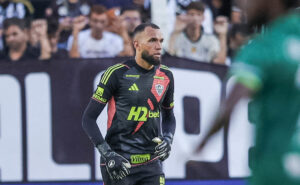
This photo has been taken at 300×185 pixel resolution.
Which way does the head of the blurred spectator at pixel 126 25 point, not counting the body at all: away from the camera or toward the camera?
toward the camera

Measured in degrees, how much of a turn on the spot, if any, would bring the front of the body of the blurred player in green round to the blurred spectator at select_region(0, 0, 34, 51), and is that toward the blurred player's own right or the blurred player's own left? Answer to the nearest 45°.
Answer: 0° — they already face them

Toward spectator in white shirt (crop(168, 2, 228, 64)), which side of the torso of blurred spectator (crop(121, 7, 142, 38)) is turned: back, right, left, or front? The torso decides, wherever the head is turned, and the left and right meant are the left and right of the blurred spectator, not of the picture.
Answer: left

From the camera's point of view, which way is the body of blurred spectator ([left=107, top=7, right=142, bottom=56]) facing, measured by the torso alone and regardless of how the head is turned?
toward the camera

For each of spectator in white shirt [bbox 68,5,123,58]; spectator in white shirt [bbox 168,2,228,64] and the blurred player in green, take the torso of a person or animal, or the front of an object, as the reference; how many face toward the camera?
2

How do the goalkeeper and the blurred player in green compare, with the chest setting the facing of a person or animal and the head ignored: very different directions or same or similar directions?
very different directions

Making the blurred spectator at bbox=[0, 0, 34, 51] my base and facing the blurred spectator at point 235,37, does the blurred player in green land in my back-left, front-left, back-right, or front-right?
front-right

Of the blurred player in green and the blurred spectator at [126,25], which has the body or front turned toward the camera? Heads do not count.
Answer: the blurred spectator

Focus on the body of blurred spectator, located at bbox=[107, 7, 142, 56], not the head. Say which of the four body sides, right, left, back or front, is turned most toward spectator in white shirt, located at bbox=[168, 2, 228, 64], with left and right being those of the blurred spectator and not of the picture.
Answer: left

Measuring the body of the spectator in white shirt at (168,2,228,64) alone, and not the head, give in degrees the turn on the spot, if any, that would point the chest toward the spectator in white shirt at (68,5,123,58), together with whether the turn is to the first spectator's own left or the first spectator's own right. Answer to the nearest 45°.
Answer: approximately 90° to the first spectator's own right

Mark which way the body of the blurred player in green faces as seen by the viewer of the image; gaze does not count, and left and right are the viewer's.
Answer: facing away from the viewer and to the left of the viewer

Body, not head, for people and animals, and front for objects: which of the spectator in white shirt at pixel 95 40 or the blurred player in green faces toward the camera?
the spectator in white shirt

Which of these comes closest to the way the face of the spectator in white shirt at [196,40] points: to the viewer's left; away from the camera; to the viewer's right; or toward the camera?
toward the camera

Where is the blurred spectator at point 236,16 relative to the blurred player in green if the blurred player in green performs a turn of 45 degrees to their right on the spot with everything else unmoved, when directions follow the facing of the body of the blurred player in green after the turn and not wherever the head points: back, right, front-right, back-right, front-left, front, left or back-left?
front

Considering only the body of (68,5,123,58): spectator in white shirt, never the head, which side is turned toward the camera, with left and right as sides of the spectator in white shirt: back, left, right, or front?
front

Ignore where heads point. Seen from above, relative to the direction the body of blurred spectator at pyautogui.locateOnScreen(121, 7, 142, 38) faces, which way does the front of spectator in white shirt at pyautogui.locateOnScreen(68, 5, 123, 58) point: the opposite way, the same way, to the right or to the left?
the same way
